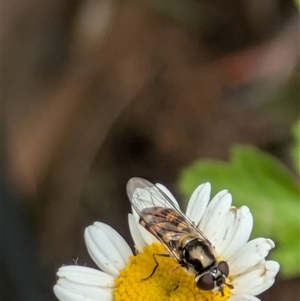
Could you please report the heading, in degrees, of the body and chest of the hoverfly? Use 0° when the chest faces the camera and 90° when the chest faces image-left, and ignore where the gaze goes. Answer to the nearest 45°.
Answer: approximately 315°
